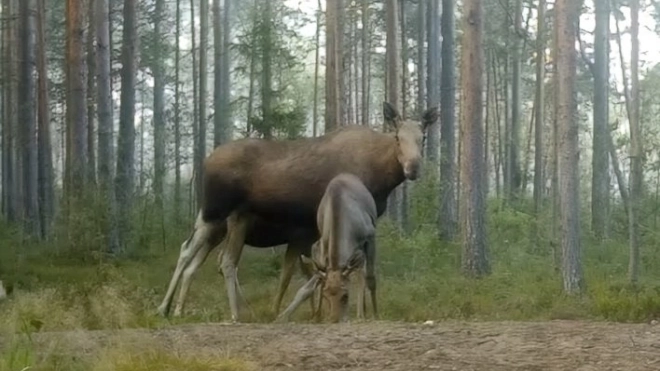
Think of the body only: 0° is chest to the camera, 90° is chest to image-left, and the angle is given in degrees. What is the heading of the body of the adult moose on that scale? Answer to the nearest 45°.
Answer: approximately 270°

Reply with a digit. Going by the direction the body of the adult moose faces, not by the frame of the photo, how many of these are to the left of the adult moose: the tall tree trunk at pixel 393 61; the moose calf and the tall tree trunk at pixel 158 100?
2

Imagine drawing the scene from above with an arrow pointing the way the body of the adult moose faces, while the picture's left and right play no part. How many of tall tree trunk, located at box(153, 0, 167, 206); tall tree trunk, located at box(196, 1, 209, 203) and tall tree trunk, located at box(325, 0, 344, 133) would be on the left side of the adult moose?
3

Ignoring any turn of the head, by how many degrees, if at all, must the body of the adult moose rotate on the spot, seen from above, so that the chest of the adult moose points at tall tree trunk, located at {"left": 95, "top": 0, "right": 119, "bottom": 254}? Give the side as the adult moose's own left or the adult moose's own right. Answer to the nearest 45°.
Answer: approximately 135° to the adult moose's own left

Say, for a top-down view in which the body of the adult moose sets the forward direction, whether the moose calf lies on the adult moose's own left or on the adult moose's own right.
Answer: on the adult moose's own right

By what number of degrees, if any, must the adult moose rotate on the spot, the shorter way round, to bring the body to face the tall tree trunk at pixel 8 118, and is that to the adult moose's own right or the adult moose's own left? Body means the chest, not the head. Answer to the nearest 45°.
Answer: approximately 135° to the adult moose's own left

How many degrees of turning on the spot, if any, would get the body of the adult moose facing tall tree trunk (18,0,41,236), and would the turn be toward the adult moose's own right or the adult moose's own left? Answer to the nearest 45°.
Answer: approximately 135° to the adult moose's own left

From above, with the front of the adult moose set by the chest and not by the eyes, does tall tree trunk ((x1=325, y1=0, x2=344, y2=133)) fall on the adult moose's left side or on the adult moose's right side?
on the adult moose's left side

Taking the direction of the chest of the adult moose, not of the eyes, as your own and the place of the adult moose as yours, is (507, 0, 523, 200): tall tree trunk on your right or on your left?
on your left

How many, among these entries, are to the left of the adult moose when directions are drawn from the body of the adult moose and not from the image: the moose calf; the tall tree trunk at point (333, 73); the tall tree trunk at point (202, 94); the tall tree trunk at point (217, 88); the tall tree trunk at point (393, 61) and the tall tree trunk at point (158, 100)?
5

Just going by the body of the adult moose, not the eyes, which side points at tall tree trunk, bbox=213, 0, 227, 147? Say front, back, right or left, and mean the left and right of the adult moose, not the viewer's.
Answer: left

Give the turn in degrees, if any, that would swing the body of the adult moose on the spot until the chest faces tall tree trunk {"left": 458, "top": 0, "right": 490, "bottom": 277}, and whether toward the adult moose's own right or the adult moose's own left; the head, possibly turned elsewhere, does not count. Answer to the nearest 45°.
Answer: approximately 45° to the adult moose's own left

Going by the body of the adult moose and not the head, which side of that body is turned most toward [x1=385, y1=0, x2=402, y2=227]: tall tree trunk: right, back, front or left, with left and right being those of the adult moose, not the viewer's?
left

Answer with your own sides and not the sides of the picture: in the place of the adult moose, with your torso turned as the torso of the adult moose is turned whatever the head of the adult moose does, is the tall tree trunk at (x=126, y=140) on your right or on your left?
on your left
